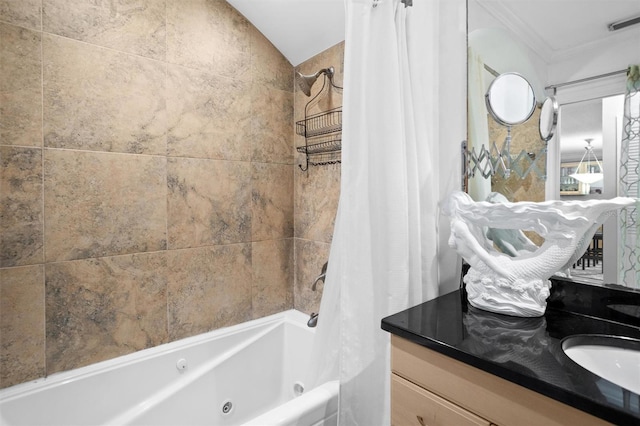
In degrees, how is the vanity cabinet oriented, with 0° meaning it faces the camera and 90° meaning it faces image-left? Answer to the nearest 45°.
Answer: approximately 45°

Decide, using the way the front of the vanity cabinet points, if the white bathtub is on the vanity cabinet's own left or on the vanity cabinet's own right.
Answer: on the vanity cabinet's own right

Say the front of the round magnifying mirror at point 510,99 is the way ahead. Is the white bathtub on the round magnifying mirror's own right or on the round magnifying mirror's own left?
on the round magnifying mirror's own right

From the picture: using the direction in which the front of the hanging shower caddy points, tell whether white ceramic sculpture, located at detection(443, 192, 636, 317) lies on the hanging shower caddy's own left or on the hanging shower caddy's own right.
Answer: on the hanging shower caddy's own left

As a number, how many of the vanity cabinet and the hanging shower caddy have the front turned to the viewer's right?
0

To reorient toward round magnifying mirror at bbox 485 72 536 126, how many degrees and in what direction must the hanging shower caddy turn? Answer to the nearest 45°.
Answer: approximately 90° to its left

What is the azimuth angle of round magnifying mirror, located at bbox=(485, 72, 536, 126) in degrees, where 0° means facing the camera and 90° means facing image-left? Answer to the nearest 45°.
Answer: approximately 0°

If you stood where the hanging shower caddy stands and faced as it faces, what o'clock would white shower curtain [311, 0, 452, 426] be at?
The white shower curtain is roughly at 10 o'clock from the hanging shower caddy.

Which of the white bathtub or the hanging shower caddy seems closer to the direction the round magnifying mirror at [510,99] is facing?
the white bathtub

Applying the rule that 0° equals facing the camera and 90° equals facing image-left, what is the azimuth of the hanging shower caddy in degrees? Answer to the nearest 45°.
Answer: approximately 45°

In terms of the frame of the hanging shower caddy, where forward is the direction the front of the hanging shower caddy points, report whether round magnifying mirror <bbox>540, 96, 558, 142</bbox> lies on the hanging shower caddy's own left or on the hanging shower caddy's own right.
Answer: on the hanging shower caddy's own left
